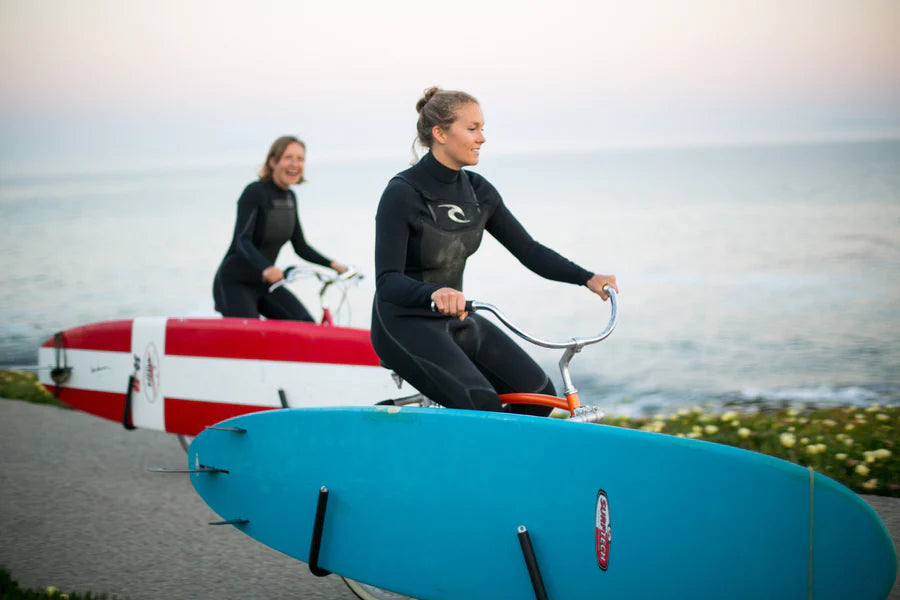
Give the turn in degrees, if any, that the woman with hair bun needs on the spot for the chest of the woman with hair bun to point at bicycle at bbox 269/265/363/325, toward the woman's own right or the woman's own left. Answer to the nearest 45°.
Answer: approximately 135° to the woman's own left

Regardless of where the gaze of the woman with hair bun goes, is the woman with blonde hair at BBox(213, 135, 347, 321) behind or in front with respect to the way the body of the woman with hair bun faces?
behind

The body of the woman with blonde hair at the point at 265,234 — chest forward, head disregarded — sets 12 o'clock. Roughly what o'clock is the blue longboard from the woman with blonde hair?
The blue longboard is roughly at 1 o'clock from the woman with blonde hair.

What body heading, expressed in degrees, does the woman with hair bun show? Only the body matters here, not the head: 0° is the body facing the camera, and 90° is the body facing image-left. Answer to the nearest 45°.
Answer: approximately 315°

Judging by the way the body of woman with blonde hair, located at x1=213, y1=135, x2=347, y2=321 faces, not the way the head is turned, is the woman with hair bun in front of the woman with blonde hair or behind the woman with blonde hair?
in front

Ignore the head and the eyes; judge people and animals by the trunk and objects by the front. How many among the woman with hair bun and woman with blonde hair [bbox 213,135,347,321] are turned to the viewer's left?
0

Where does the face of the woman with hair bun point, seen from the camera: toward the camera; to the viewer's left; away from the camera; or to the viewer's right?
to the viewer's right

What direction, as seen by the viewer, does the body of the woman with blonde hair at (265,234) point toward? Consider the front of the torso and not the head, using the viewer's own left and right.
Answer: facing the viewer and to the right of the viewer
